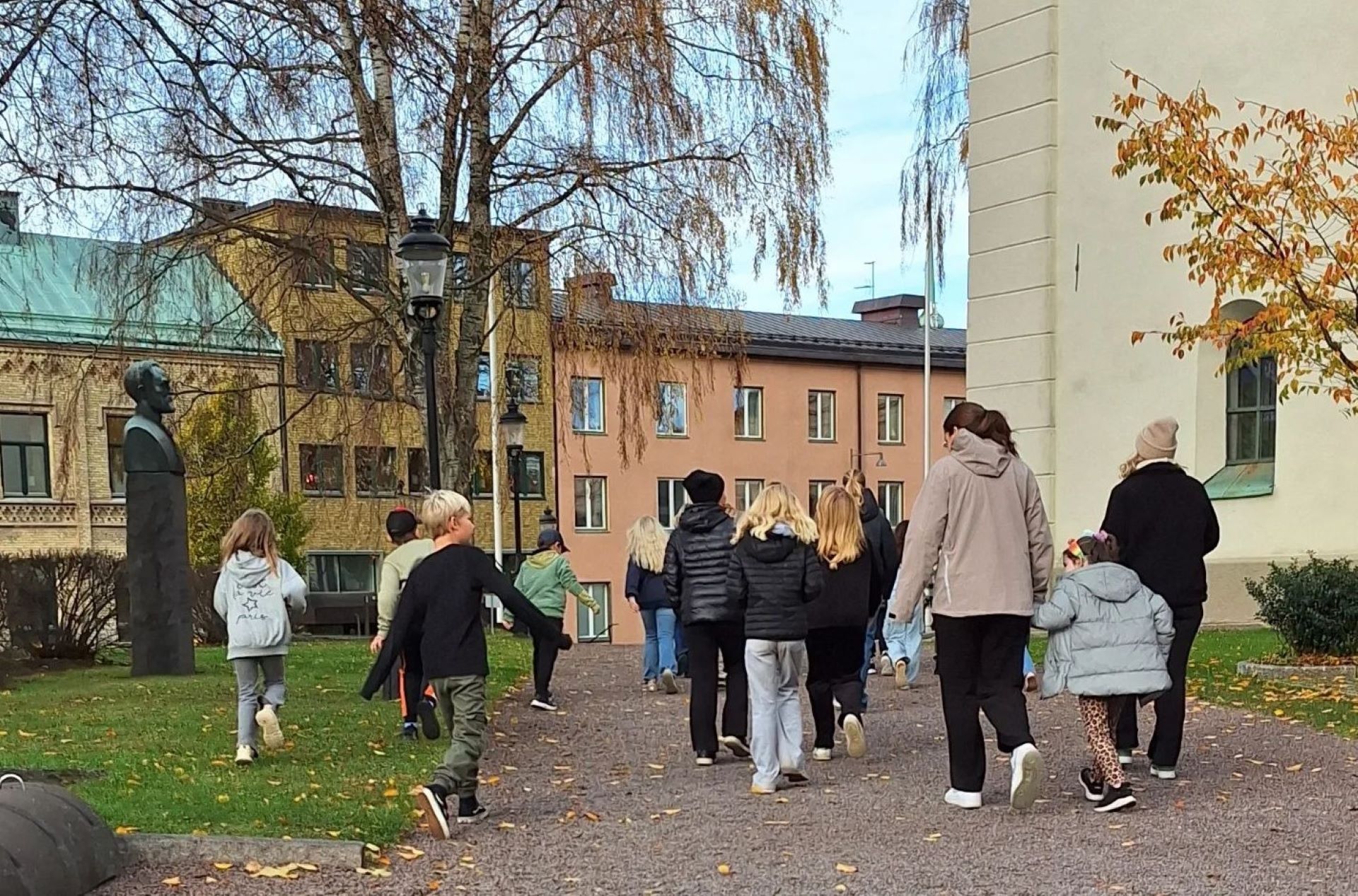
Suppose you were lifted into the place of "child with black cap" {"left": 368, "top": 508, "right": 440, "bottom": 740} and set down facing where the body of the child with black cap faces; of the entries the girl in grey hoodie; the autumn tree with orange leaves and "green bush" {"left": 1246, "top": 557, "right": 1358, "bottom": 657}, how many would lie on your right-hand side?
2

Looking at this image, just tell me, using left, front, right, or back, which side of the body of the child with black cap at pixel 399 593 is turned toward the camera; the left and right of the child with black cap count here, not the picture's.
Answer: back

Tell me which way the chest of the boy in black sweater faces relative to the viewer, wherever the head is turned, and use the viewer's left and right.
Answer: facing away from the viewer and to the right of the viewer

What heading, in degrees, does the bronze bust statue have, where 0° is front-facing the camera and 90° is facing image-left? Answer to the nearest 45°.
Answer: approximately 270°

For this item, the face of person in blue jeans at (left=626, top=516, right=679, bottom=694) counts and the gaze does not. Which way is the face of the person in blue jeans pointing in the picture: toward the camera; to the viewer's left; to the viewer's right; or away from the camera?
away from the camera

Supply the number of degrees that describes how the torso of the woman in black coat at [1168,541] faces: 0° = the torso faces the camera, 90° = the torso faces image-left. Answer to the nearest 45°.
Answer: approximately 180°

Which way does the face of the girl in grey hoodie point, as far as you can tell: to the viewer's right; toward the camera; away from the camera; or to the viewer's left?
away from the camera

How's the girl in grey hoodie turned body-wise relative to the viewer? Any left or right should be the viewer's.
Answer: facing away from the viewer

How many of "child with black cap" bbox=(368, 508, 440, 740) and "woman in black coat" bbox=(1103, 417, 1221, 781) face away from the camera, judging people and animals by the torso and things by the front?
2

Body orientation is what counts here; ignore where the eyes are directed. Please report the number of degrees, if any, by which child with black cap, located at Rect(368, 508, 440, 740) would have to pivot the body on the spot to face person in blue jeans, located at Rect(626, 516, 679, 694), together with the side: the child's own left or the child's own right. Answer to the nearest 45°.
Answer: approximately 45° to the child's own right
